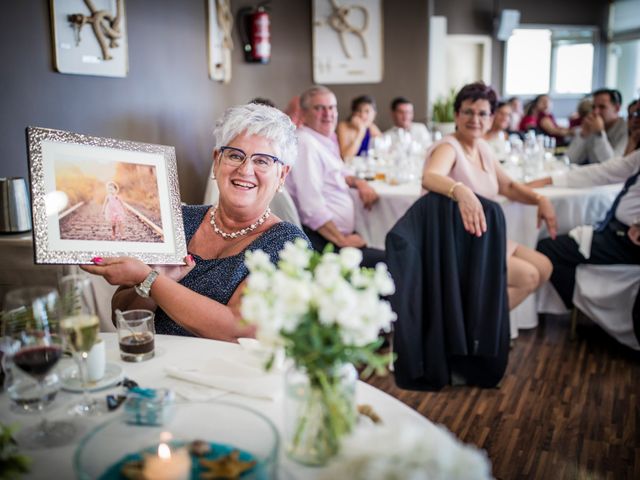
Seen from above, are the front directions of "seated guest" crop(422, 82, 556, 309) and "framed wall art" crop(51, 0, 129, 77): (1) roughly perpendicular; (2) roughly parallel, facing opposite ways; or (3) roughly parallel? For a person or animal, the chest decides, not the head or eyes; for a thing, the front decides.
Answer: roughly parallel

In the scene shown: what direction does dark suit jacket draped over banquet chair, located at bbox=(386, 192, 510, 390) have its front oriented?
away from the camera

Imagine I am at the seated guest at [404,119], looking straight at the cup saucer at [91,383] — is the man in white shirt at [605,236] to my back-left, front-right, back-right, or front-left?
front-left

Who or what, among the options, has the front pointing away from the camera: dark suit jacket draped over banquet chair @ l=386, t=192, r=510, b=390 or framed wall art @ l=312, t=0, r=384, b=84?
the dark suit jacket draped over banquet chair

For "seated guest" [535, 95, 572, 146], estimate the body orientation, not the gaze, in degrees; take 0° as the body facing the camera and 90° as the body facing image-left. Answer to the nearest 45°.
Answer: approximately 315°

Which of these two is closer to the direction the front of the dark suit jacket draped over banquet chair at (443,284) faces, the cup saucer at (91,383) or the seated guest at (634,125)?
the seated guest

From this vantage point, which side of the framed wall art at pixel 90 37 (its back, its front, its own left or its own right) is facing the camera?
front

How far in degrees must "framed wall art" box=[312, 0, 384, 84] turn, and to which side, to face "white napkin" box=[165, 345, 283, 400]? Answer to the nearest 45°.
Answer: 0° — it already faces it

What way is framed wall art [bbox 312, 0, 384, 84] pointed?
toward the camera

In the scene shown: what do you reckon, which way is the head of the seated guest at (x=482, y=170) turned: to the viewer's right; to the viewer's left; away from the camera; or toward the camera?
toward the camera

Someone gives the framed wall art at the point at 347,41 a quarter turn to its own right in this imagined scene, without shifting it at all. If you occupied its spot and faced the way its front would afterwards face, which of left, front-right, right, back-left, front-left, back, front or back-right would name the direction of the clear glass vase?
left

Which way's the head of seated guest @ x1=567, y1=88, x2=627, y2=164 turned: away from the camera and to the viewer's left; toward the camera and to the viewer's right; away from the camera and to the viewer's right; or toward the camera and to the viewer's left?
toward the camera and to the viewer's left

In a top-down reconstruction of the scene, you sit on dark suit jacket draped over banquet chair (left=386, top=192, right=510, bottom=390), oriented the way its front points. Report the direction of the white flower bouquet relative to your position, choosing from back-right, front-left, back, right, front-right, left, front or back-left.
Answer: back

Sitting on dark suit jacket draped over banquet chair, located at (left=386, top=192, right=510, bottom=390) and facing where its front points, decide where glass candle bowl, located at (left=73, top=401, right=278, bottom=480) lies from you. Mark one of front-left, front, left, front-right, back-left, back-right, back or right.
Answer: back

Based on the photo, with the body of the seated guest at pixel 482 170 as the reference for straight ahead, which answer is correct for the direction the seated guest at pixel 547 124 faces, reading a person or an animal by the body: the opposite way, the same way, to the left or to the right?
the same way

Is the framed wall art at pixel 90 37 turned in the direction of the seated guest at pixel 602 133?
no

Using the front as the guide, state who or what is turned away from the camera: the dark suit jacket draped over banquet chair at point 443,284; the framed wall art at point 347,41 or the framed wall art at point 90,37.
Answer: the dark suit jacket draped over banquet chair

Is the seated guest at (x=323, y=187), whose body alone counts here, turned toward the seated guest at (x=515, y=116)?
no
